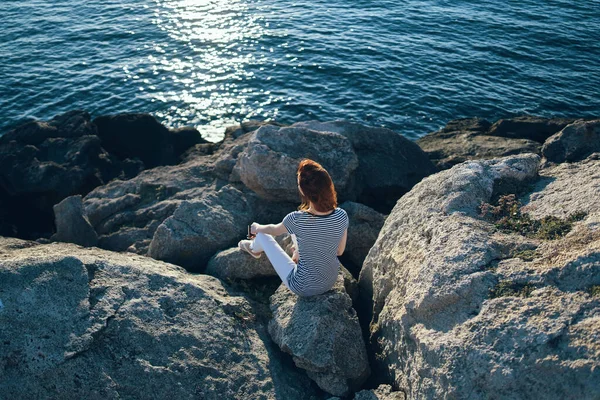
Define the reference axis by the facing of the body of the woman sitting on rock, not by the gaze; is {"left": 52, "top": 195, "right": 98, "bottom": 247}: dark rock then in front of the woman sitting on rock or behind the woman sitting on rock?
in front

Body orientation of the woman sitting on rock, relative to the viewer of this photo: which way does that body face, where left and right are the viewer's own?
facing away from the viewer and to the left of the viewer

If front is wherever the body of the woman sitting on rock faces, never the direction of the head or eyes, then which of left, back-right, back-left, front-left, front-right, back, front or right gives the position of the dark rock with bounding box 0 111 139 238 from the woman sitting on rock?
front

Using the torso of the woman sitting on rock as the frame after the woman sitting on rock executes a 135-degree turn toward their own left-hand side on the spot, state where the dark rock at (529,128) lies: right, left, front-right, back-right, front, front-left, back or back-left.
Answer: back-left

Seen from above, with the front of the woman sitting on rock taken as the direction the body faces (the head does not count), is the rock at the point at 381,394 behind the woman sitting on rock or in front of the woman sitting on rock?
behind

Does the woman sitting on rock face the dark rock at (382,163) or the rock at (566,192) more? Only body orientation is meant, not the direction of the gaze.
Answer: the dark rock

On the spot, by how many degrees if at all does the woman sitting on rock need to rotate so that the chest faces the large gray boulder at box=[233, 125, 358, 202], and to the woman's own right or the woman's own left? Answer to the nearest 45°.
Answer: approximately 45° to the woman's own right

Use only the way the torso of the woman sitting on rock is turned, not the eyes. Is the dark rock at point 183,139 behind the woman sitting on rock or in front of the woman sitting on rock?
in front

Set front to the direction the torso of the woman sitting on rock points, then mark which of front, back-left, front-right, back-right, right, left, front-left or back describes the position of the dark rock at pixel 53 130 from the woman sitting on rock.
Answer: front

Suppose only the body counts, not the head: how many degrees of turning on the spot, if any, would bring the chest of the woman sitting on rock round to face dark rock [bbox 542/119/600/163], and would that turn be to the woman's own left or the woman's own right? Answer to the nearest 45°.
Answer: approximately 90° to the woman's own right
